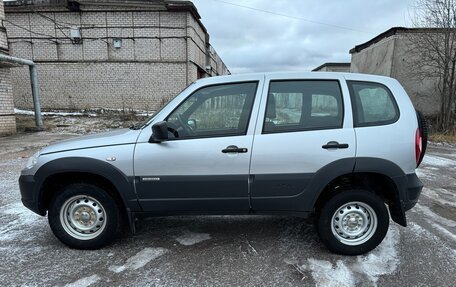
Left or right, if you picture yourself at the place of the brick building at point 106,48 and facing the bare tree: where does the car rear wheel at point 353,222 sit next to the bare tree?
right

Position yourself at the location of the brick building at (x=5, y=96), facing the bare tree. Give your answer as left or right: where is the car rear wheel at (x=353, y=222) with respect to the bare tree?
right

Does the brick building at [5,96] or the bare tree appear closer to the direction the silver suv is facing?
the brick building

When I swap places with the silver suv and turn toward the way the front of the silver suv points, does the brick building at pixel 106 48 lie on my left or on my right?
on my right

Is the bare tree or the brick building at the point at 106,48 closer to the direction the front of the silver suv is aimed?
the brick building

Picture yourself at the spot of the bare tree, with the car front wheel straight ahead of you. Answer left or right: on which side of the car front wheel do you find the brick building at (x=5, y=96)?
right

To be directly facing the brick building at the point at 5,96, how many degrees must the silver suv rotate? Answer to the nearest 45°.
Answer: approximately 45° to its right

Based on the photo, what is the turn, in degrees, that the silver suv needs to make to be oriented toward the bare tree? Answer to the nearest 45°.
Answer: approximately 135° to its right

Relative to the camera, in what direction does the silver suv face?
facing to the left of the viewer

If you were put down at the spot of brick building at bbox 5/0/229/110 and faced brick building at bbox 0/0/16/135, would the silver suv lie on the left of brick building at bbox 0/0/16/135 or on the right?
left

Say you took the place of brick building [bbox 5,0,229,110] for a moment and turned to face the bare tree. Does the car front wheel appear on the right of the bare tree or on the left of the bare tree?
right
